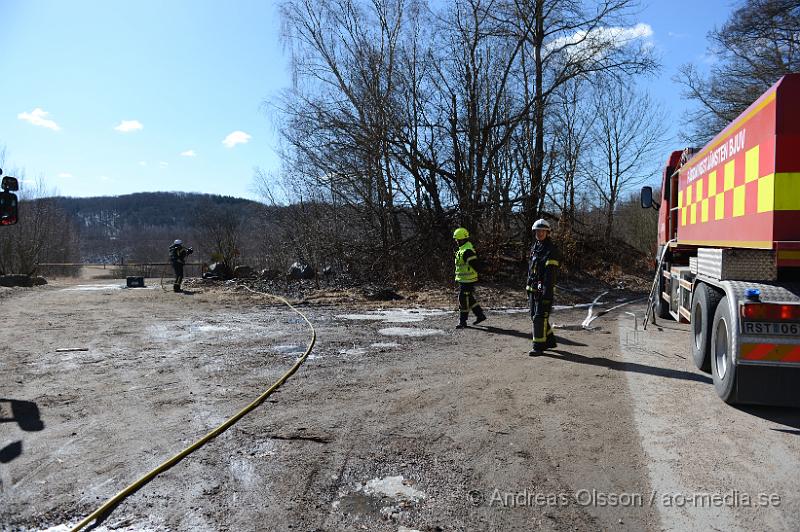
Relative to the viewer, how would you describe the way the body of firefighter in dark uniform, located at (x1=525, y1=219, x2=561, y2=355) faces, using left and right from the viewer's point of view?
facing the viewer and to the left of the viewer

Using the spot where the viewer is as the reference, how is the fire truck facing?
facing away from the viewer and to the left of the viewer

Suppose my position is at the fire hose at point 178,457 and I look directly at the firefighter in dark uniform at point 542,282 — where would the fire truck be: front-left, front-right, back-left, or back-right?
front-right

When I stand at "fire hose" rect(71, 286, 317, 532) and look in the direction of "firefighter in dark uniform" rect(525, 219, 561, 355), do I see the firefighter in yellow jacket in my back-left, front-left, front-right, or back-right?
front-left

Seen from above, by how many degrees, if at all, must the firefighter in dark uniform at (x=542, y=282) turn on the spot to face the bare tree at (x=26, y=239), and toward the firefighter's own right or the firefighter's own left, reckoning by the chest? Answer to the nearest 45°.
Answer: approximately 90° to the firefighter's own right

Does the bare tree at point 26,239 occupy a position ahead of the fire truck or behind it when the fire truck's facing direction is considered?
ahead

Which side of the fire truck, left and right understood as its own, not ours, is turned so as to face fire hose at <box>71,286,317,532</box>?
left

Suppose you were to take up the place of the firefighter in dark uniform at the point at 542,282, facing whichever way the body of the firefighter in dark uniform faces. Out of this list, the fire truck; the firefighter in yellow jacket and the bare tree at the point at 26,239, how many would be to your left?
1

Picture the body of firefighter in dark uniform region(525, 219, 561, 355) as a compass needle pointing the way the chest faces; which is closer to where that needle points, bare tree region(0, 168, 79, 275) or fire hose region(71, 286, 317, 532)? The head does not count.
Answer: the fire hose

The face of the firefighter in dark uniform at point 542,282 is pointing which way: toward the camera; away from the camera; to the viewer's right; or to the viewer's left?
toward the camera

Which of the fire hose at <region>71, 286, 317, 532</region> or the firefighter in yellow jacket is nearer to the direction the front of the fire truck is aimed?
the firefighter in yellow jacket

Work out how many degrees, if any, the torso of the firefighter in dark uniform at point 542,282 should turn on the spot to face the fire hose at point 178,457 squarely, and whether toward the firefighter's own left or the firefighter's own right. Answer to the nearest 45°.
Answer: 0° — they already face it

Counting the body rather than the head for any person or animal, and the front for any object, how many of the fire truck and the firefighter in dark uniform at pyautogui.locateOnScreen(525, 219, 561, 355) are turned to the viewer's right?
0

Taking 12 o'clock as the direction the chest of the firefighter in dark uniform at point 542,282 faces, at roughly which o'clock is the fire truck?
The fire truck is roughly at 9 o'clock from the firefighter in dark uniform.

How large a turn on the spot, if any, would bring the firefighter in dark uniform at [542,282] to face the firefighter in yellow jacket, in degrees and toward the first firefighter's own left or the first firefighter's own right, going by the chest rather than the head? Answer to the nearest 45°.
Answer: approximately 90° to the first firefighter's own right
